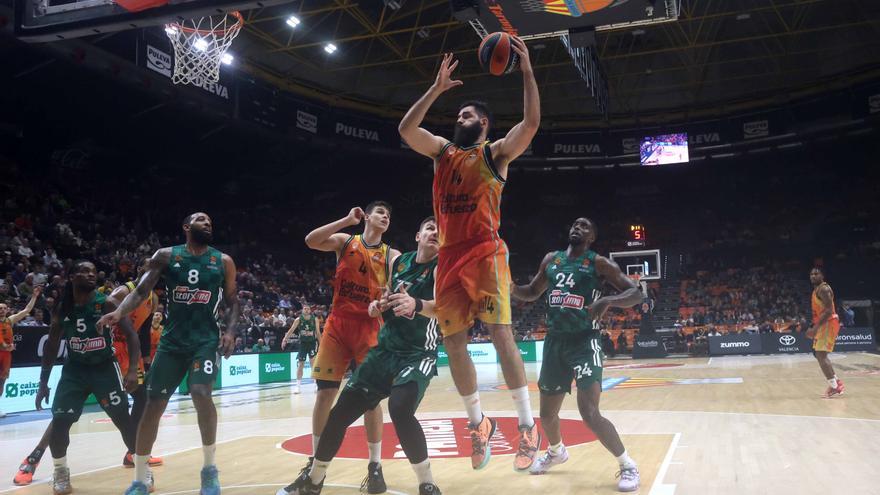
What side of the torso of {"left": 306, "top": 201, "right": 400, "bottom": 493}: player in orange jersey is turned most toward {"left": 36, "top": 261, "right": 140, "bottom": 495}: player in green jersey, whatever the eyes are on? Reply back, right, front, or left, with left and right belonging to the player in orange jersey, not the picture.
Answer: right

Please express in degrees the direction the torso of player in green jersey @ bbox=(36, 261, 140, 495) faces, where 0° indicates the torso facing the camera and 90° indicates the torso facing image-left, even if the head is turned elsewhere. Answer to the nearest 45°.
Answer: approximately 0°

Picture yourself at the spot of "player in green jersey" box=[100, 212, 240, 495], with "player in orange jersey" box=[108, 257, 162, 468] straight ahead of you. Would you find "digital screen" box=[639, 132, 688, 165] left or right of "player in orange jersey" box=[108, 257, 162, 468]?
right

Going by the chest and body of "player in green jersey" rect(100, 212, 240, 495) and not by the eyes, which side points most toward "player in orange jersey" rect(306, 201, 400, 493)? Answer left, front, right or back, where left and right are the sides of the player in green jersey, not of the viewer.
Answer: left

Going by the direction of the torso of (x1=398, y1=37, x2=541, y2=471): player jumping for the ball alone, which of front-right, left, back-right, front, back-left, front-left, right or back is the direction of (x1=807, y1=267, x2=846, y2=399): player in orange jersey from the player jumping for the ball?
back

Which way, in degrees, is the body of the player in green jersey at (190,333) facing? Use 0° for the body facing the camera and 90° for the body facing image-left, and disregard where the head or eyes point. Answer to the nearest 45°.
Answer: approximately 0°

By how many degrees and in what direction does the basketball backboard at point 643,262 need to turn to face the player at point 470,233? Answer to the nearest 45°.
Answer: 0° — it already faces them

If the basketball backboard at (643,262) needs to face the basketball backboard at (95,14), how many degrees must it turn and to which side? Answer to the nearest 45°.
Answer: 0° — it already faces it

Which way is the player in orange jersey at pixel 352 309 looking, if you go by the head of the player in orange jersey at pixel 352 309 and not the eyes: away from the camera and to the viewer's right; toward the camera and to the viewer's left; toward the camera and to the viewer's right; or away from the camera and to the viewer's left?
toward the camera and to the viewer's right
